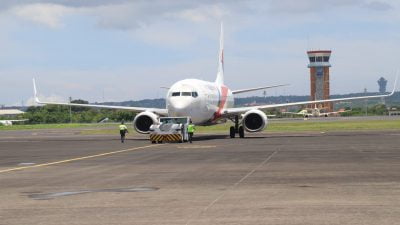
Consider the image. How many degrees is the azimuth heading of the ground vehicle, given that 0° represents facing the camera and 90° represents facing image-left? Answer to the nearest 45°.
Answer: approximately 45°
